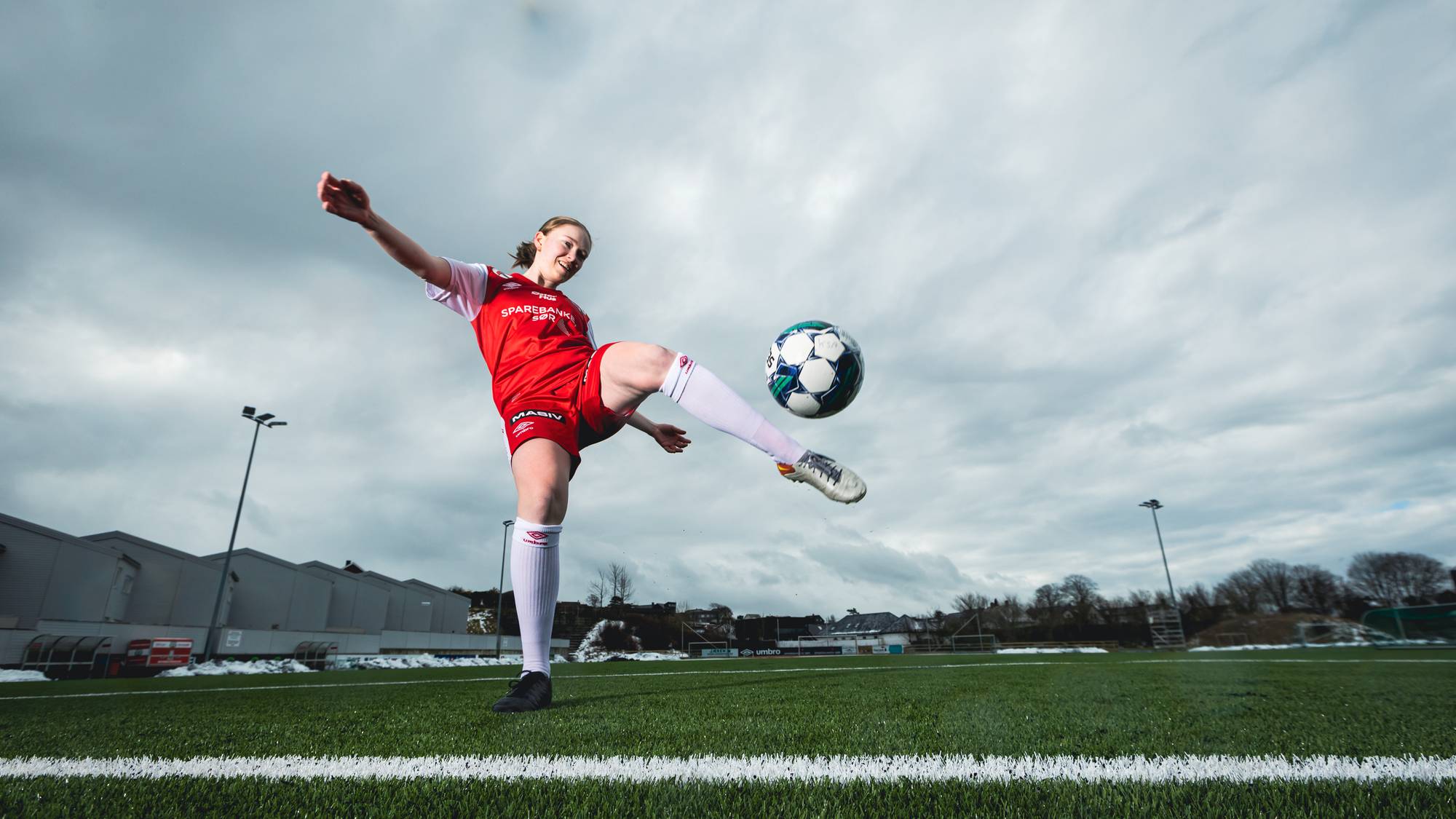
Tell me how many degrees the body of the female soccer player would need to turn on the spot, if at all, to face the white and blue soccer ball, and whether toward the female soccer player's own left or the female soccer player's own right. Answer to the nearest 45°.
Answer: approximately 45° to the female soccer player's own left

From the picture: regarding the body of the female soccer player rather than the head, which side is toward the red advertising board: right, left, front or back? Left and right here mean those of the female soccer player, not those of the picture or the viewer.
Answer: back

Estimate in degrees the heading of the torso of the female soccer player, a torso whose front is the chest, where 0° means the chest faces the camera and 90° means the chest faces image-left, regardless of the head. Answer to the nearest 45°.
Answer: approximately 315°

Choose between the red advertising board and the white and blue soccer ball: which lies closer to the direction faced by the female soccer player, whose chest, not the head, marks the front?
the white and blue soccer ball

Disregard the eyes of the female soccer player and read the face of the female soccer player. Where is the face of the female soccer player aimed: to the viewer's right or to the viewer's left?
to the viewer's right

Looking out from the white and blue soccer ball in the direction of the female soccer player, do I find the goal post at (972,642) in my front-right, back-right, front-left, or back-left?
back-right

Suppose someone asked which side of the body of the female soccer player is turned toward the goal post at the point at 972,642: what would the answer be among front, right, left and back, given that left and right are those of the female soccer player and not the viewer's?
left

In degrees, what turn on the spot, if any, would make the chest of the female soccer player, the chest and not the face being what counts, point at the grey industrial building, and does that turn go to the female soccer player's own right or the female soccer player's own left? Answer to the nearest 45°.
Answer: approximately 180°
